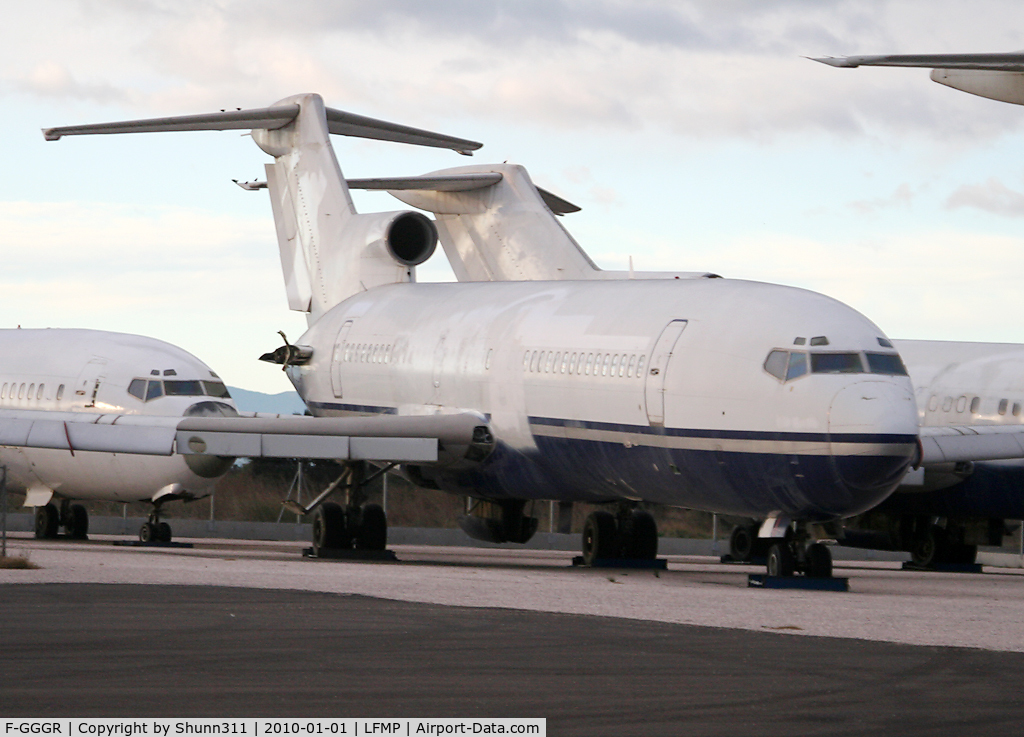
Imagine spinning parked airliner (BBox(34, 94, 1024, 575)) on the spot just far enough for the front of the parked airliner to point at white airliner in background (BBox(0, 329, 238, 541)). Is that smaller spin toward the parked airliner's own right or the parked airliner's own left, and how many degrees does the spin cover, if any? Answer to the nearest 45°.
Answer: approximately 180°

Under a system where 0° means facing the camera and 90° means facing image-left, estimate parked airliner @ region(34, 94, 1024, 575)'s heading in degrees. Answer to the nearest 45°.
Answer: approximately 315°

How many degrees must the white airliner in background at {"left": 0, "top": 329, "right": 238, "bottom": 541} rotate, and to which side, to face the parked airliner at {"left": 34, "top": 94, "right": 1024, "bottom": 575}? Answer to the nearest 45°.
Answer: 0° — it already faces it

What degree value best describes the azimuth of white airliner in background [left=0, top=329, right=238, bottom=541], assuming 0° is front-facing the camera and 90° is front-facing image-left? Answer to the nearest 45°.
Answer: approximately 315°
